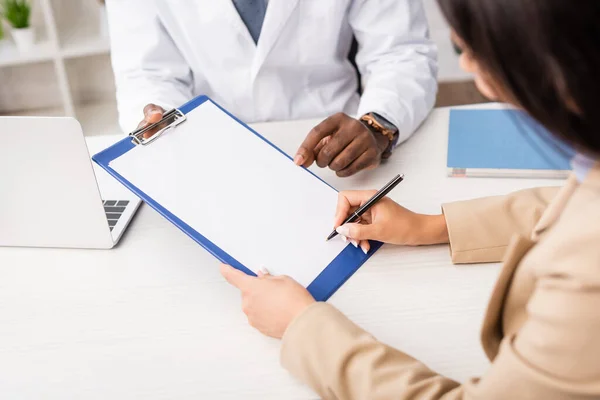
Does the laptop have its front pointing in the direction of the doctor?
yes

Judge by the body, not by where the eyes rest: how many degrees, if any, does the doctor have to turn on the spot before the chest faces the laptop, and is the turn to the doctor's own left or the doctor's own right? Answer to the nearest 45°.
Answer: approximately 45° to the doctor's own right

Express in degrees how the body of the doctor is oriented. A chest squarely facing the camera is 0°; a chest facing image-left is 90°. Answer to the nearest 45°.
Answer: approximately 0°

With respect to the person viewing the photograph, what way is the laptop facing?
facing away from the viewer and to the right of the viewer

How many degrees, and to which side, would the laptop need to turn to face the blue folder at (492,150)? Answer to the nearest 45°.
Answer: approximately 45° to its right

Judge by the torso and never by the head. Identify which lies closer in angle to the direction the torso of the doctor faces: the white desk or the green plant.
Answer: the white desk

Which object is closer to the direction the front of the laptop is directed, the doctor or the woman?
the doctor

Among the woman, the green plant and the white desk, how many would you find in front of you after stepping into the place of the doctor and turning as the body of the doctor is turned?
2

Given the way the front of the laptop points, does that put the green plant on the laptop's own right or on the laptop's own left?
on the laptop's own left

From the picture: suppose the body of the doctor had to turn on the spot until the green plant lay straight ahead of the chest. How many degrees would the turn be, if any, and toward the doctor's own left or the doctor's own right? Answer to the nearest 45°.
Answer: approximately 135° to the doctor's own right

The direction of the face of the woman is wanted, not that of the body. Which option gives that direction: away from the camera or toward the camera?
away from the camera

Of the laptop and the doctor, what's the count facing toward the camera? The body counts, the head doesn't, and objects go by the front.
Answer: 1

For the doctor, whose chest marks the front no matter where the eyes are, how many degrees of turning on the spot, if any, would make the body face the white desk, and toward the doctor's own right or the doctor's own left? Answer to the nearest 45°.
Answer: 0° — they already face it
